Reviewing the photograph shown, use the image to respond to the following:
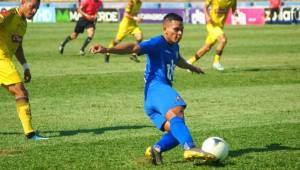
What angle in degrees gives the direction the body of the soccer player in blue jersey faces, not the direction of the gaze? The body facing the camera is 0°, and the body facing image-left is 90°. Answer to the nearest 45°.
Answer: approximately 315°

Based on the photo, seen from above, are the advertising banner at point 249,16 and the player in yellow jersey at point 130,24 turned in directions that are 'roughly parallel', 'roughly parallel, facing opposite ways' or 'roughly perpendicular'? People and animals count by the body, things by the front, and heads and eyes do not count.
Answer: roughly perpendicular

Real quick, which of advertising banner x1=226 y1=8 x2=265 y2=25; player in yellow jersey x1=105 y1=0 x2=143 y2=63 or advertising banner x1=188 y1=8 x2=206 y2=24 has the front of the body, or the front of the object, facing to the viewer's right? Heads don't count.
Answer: the player in yellow jersey

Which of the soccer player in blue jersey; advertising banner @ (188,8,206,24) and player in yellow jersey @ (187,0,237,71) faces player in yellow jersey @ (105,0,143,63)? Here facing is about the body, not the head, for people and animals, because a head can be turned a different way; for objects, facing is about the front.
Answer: the advertising banner

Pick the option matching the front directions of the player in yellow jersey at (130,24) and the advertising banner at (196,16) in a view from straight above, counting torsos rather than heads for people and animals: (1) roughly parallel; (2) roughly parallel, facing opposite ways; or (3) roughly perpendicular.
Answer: roughly perpendicular

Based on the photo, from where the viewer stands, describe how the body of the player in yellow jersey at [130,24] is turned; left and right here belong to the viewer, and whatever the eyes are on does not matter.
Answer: facing to the right of the viewer

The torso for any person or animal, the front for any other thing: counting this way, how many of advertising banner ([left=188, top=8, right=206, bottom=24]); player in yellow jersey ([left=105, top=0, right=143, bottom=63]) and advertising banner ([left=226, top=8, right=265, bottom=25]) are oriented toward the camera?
2

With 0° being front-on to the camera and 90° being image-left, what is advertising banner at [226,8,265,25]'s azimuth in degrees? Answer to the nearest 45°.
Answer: approximately 0°

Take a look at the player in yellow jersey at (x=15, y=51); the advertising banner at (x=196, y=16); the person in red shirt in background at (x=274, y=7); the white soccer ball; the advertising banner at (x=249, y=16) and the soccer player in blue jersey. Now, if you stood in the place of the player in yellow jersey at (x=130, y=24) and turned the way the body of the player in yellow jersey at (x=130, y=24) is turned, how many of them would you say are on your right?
3
